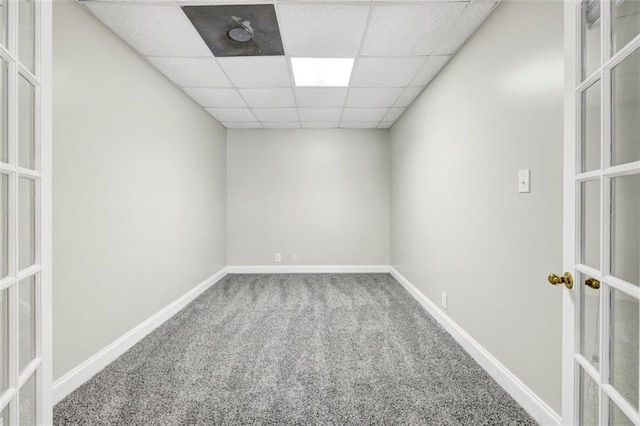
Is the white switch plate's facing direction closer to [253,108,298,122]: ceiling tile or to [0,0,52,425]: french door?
the french door

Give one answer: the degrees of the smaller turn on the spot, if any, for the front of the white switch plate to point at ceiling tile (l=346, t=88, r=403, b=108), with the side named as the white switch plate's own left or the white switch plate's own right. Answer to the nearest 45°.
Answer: approximately 90° to the white switch plate's own right

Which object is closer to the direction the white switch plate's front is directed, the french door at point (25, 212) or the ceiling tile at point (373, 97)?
the french door

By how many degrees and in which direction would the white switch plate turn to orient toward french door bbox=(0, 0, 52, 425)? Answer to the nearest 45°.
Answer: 0° — it already faces it

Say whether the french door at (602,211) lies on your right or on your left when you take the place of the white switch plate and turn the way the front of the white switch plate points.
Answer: on your left

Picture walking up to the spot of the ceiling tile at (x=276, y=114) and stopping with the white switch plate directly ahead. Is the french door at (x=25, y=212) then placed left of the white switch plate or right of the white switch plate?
right

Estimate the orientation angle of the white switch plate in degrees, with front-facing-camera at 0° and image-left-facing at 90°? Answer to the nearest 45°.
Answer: approximately 45°
